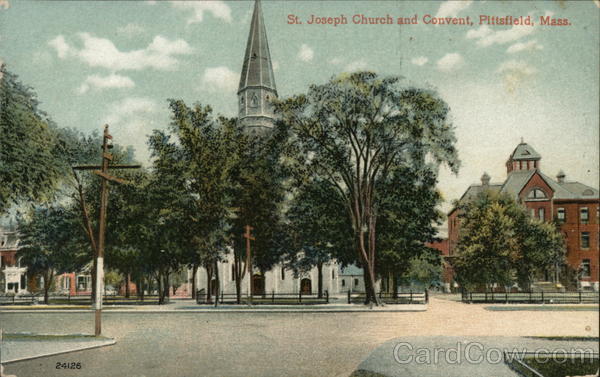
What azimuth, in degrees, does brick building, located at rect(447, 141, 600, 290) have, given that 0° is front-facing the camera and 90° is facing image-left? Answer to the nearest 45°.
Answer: approximately 0°

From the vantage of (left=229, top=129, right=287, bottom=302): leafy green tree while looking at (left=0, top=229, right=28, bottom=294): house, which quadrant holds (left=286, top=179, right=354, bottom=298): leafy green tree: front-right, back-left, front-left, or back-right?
back-right

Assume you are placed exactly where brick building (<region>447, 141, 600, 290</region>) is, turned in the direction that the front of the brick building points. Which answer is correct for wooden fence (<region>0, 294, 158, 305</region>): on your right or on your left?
on your right
